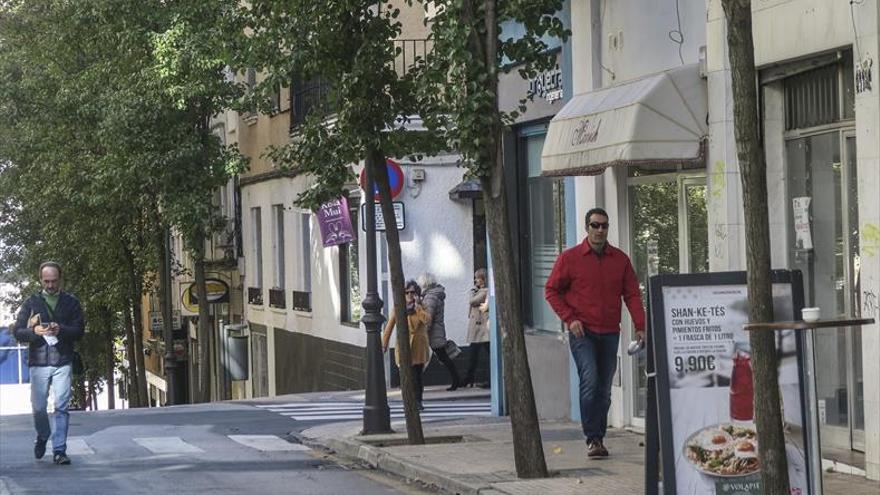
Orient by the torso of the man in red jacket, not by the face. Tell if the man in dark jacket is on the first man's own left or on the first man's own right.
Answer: on the first man's own right

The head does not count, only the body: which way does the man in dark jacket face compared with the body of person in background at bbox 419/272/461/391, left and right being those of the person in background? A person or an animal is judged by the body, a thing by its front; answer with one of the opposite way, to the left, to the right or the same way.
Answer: to the left

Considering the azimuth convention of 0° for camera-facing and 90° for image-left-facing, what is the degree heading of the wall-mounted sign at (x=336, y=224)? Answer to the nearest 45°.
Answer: approximately 0°

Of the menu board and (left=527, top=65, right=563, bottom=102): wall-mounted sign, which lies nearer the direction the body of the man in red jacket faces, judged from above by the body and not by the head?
the menu board
